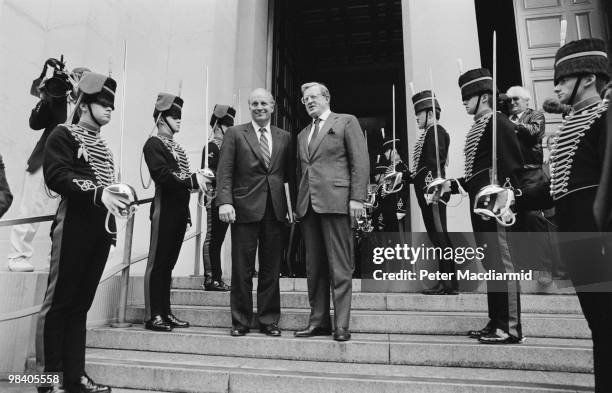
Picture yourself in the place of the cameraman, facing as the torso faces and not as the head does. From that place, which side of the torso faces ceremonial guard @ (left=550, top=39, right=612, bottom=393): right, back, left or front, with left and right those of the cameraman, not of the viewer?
front

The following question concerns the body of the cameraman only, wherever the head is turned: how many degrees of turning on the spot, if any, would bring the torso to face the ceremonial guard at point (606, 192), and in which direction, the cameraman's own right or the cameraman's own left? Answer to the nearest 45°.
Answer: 0° — they already face them

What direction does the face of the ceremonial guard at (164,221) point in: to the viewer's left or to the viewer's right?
to the viewer's right

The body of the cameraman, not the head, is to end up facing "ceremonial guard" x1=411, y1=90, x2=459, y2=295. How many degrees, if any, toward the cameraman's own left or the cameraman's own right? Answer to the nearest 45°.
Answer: approximately 45° to the cameraman's own left

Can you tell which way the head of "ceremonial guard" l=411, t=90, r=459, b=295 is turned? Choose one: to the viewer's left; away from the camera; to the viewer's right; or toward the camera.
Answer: to the viewer's left

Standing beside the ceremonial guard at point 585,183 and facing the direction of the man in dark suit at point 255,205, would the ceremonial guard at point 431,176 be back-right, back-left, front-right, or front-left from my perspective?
front-right

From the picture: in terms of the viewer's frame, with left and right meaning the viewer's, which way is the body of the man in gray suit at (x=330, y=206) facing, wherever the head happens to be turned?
facing the viewer and to the left of the viewer

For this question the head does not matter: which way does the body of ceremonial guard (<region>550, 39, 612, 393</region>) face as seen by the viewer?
to the viewer's left

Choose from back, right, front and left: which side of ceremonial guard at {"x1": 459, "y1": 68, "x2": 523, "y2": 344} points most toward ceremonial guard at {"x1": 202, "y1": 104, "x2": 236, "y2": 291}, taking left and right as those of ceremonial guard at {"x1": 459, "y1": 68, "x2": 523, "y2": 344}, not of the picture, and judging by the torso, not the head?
front

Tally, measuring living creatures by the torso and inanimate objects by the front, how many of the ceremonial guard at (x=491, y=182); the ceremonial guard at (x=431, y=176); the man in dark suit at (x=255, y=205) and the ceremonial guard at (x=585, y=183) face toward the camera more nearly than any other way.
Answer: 1

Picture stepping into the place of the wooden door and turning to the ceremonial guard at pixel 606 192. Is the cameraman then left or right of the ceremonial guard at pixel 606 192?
right

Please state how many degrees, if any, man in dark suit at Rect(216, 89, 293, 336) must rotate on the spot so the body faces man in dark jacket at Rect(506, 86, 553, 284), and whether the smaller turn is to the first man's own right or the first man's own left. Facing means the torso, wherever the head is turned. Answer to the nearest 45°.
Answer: approximately 90° to the first man's own left

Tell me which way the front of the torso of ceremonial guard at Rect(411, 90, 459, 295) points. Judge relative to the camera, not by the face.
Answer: to the viewer's left

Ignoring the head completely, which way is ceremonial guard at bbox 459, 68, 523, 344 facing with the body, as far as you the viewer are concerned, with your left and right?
facing to the left of the viewer

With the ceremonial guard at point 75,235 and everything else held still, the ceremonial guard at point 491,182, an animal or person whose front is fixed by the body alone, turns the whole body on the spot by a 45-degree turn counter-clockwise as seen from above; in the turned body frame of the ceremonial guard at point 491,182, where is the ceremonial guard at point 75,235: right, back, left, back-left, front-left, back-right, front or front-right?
front

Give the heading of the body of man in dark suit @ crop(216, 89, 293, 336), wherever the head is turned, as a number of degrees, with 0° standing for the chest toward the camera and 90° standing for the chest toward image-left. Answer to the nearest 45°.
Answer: approximately 0°

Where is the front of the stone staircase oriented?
toward the camera
